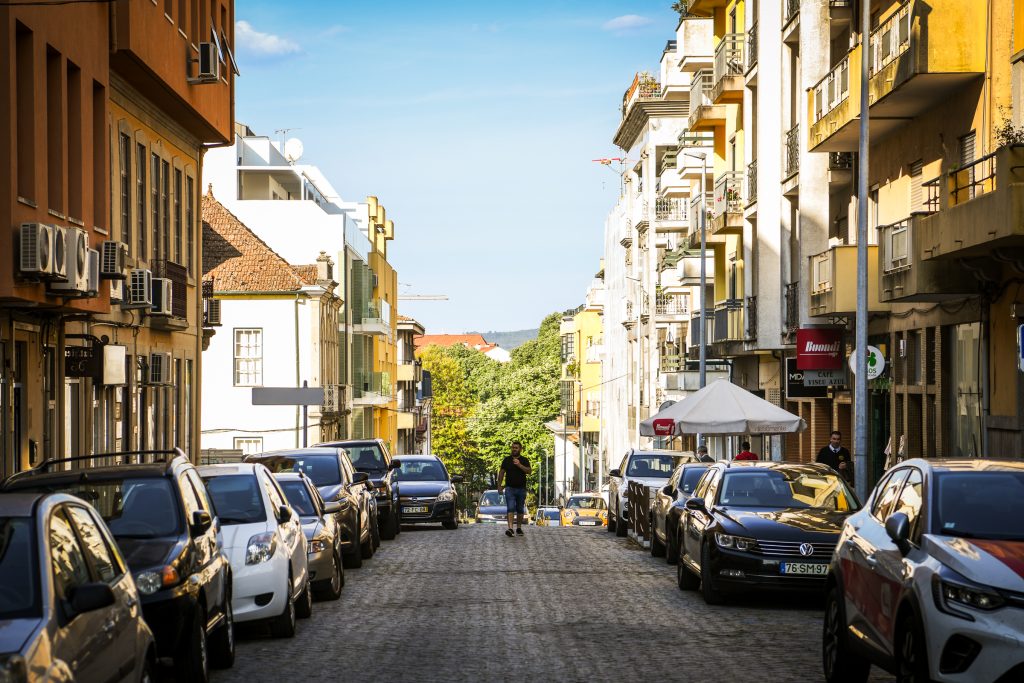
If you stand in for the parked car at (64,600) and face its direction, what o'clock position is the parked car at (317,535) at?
the parked car at (317,535) is roughly at 5 o'clock from the parked car at (64,600).

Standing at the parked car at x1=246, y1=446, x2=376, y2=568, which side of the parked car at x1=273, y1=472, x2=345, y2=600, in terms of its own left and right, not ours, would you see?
back

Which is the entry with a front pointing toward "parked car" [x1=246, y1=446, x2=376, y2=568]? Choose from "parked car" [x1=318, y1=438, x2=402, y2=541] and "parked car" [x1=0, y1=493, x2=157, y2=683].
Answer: "parked car" [x1=318, y1=438, x2=402, y2=541]

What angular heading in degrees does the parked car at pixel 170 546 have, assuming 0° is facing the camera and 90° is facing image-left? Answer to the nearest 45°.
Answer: approximately 45°

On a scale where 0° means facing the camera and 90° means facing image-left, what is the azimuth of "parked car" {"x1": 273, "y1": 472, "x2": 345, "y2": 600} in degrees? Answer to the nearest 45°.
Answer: approximately 0°

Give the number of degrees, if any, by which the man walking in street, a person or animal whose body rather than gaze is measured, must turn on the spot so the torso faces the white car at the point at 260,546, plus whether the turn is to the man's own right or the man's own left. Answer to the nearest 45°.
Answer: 0° — they already face it

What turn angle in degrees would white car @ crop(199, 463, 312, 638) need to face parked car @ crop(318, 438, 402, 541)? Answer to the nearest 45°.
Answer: approximately 180°

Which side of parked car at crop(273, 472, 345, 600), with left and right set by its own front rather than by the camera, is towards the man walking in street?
back

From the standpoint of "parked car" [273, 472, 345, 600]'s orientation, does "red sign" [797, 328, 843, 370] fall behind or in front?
behind

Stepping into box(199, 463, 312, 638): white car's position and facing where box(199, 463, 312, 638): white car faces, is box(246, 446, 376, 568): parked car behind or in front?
behind
